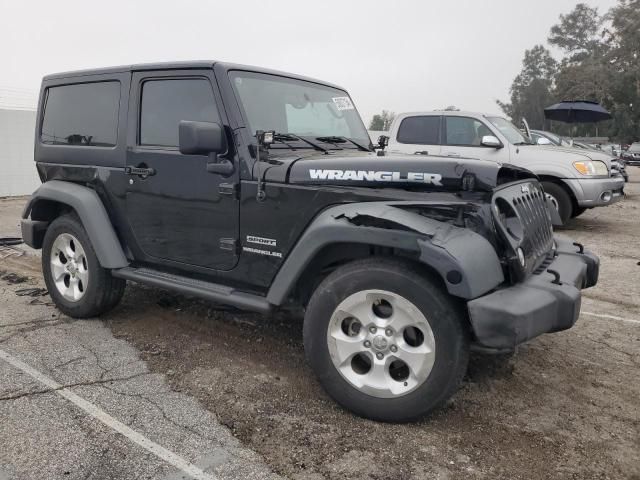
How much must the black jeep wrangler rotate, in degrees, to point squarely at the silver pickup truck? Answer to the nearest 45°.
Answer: approximately 90° to its left

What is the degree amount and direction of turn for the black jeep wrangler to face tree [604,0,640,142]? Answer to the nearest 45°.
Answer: approximately 90° to its left

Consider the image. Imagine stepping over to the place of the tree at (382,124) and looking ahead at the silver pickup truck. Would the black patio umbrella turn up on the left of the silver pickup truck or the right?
left

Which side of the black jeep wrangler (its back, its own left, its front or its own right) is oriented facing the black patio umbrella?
left

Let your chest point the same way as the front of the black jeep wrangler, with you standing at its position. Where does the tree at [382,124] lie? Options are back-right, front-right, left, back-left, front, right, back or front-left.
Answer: back-left

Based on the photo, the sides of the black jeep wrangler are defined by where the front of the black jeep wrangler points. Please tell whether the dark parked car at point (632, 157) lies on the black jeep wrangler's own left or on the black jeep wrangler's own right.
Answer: on the black jeep wrangler's own left

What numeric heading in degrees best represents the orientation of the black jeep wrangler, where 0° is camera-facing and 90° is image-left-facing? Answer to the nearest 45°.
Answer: approximately 315°
